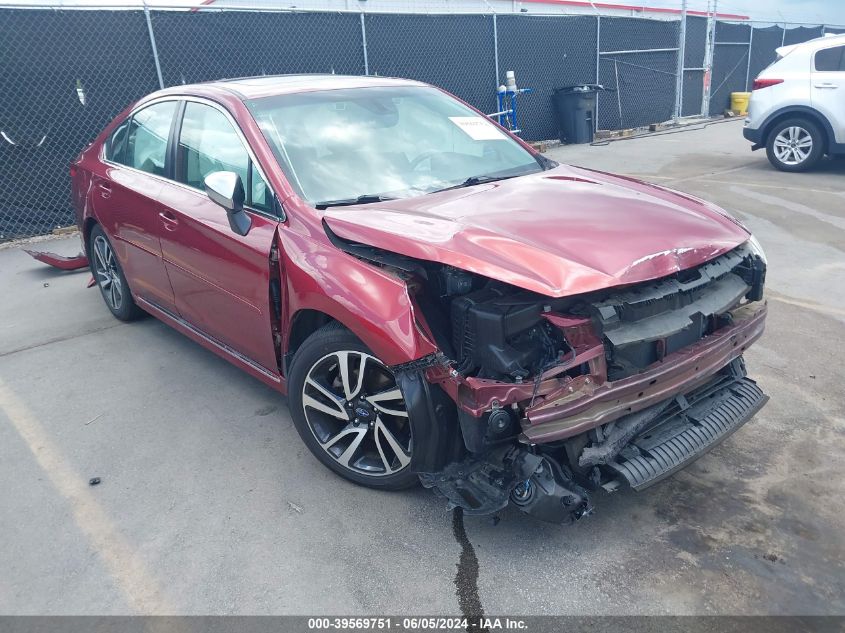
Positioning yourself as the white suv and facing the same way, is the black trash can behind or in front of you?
behind

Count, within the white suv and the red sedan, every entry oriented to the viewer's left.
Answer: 0

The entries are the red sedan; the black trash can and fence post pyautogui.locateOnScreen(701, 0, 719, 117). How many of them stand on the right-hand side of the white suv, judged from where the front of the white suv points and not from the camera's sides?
1

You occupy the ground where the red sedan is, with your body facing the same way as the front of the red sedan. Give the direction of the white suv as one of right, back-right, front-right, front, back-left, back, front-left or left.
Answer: left

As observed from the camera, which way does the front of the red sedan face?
facing the viewer and to the right of the viewer

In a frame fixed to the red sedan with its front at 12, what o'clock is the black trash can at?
The black trash can is roughly at 8 o'clock from the red sedan.

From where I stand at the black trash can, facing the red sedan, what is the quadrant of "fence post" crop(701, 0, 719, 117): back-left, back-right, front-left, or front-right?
back-left

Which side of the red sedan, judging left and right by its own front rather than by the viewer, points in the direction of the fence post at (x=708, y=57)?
left

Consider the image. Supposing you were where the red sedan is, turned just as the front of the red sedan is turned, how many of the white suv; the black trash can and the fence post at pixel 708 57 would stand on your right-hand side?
0

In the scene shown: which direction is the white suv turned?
to the viewer's right

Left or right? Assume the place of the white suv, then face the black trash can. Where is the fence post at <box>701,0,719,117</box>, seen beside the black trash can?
right

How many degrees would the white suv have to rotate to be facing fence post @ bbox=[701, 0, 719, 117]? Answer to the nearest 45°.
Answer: approximately 90° to its left
